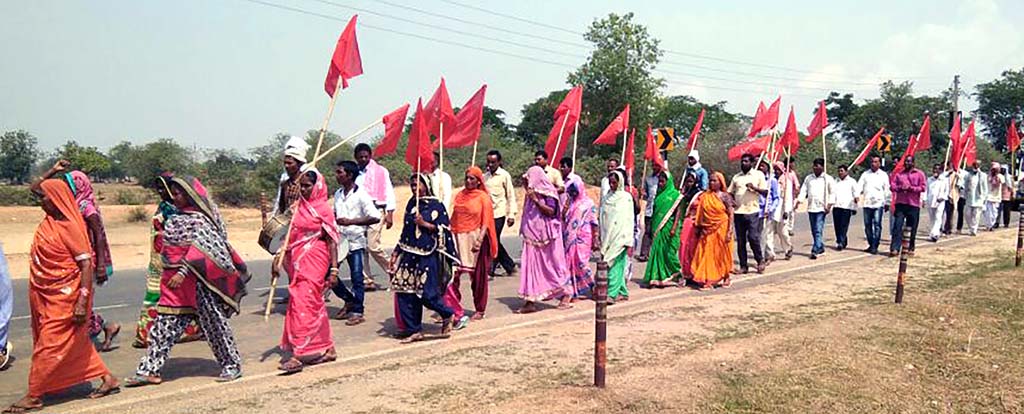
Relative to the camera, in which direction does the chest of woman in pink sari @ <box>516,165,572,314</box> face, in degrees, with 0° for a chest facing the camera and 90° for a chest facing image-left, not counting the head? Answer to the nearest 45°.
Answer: approximately 45°

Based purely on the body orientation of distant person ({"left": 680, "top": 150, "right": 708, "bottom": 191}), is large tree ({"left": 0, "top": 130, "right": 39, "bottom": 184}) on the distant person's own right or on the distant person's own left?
on the distant person's own right

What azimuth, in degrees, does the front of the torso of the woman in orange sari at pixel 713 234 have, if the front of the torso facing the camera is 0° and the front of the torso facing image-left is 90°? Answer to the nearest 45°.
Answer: approximately 45°

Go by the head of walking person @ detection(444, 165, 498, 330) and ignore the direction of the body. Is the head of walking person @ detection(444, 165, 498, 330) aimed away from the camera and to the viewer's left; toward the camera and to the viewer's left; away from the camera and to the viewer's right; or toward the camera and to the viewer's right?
toward the camera and to the viewer's left

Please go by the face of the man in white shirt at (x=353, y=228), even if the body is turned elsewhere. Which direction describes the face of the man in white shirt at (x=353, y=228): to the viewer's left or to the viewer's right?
to the viewer's left

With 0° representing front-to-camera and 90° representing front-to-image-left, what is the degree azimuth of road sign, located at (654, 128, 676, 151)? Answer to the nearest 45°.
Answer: approximately 0°

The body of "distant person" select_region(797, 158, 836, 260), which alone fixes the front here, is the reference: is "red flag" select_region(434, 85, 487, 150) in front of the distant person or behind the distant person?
in front

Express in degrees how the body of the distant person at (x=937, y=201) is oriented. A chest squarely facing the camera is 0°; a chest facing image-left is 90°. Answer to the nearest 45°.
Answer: approximately 45°

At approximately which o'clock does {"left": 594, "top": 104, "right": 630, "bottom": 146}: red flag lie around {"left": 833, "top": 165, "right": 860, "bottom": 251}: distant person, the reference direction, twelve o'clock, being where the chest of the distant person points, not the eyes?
The red flag is roughly at 12 o'clock from the distant person.

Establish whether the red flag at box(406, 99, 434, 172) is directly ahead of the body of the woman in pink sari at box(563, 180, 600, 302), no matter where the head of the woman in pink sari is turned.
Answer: yes

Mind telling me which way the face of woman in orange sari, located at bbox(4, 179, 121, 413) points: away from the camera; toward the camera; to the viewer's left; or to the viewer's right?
to the viewer's left

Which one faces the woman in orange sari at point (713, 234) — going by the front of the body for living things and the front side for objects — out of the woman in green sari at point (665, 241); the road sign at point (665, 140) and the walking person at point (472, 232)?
the road sign

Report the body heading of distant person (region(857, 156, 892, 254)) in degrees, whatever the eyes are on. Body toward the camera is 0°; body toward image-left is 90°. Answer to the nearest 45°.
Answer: approximately 45°

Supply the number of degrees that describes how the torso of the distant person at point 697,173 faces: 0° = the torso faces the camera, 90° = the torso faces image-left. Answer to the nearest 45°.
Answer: approximately 45°
